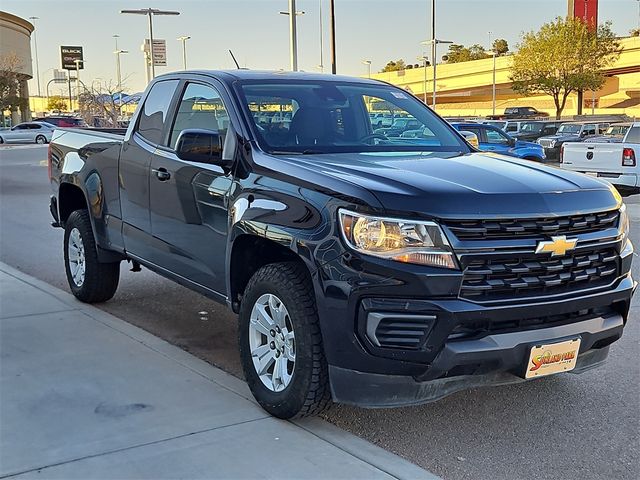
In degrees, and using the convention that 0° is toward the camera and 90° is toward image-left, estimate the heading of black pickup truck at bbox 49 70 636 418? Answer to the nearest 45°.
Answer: approximately 315°

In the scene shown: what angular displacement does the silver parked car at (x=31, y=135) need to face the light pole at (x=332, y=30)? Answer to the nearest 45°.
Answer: approximately 135° to its left

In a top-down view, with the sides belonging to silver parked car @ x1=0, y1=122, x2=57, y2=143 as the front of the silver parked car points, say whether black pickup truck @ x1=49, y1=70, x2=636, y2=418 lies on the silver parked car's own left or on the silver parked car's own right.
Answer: on the silver parked car's own left

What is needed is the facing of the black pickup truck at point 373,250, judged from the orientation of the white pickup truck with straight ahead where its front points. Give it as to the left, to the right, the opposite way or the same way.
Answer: to the right

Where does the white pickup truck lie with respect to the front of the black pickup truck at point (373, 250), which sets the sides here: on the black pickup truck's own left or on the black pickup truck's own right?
on the black pickup truck's own left

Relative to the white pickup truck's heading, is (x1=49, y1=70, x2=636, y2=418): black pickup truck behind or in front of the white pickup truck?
behind

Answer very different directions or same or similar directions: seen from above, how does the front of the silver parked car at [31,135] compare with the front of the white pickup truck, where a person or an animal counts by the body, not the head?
very different directions

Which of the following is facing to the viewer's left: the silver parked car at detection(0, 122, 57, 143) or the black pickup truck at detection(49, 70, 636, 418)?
the silver parked car

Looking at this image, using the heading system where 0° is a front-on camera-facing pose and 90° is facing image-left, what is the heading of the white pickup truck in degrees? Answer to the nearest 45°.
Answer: approximately 225°

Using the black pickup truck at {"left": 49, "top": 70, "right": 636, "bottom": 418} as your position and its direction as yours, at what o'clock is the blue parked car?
The blue parked car is roughly at 8 o'clock from the black pickup truck.

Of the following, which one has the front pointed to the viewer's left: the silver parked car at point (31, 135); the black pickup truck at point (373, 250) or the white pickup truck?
the silver parked car

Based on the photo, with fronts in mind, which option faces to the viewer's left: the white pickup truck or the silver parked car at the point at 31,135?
the silver parked car

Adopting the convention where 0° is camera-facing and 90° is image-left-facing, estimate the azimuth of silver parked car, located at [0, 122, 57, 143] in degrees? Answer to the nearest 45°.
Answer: approximately 90°
